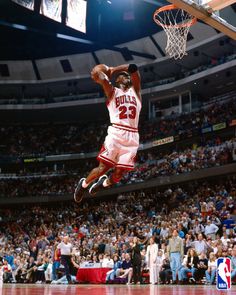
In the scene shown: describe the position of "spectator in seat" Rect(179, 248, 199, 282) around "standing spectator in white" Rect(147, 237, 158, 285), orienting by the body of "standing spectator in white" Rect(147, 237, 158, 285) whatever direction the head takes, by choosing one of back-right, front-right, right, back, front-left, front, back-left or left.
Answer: left

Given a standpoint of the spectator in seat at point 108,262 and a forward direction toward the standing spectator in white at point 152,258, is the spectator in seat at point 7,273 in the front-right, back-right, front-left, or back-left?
back-right

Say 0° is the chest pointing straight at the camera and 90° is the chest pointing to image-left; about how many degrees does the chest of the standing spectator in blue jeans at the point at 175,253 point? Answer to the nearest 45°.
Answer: approximately 0°

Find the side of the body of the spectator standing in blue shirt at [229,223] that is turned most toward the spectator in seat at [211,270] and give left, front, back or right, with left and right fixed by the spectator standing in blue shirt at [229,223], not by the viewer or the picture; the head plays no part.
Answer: front

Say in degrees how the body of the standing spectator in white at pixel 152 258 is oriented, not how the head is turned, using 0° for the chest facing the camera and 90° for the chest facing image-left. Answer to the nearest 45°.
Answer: approximately 0°

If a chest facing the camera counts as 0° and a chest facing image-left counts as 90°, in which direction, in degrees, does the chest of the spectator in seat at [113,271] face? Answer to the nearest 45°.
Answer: approximately 45°

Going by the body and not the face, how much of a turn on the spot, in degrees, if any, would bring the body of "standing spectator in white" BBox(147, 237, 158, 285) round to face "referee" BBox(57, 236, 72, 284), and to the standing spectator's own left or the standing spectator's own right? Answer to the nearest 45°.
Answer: approximately 90° to the standing spectator's own right

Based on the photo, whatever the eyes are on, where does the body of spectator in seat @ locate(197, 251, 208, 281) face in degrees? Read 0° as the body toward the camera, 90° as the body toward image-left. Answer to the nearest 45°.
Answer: approximately 45°

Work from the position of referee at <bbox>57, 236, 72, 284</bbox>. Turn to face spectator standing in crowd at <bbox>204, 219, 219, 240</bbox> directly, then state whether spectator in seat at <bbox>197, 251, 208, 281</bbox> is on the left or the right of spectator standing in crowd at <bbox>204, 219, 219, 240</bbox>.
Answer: right

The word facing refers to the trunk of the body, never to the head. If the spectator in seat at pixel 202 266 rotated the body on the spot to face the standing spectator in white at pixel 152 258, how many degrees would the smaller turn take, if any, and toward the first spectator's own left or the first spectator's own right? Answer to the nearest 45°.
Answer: approximately 45° to the first spectator's own right

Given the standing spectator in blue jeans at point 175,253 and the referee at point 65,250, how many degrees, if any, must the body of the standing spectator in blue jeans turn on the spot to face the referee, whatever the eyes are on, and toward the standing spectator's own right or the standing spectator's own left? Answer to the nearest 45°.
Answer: approximately 90° to the standing spectator's own right
